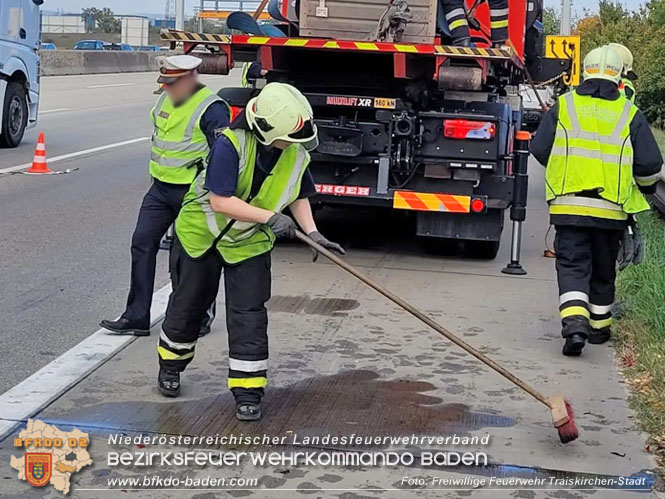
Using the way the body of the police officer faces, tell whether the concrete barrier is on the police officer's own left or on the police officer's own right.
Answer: on the police officer's own right

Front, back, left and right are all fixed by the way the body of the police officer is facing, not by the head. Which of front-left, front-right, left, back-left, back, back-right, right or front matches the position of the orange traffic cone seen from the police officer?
back-right

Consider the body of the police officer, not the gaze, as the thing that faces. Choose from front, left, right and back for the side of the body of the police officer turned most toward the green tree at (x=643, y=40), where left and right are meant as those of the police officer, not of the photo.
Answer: back
